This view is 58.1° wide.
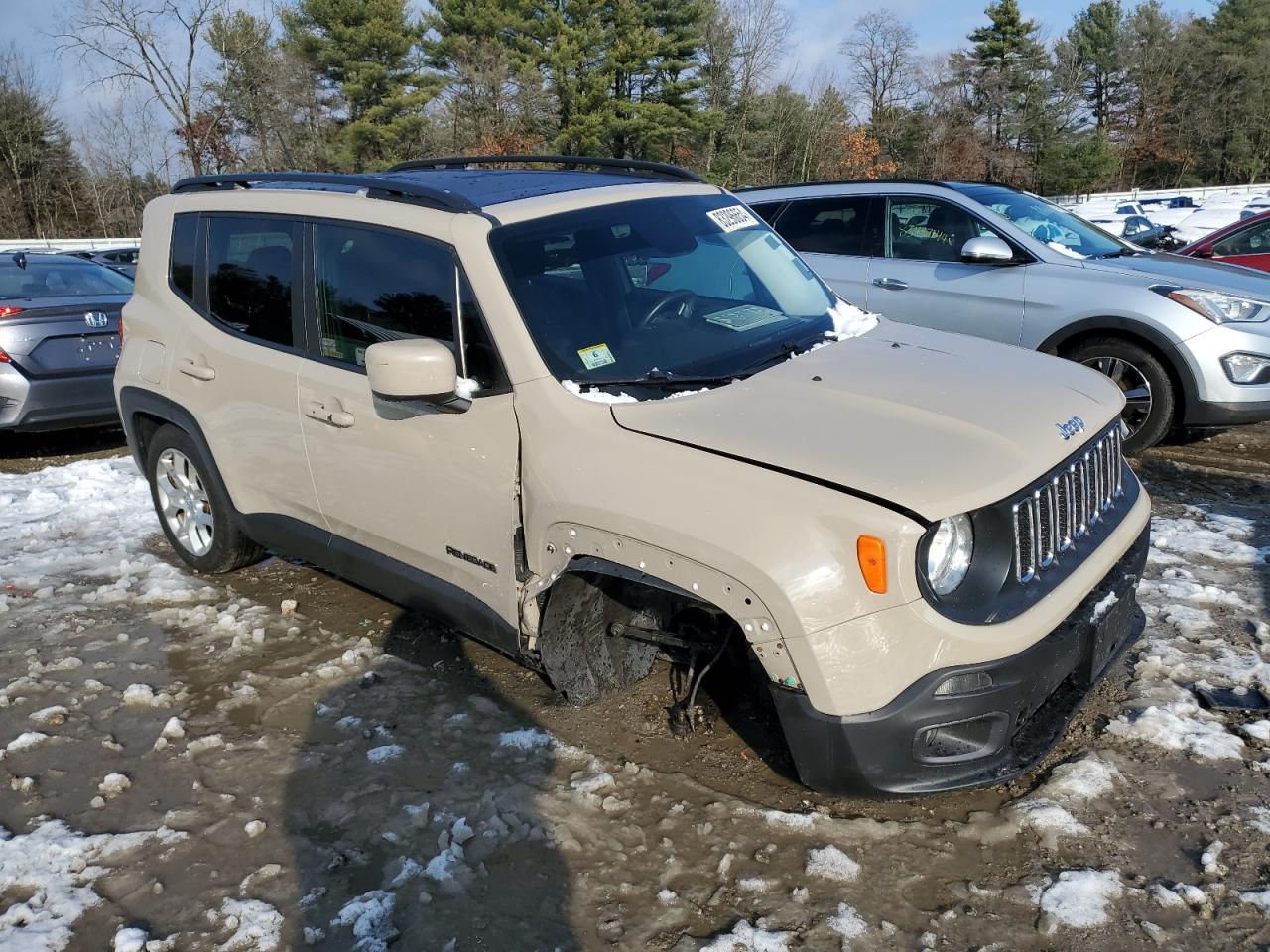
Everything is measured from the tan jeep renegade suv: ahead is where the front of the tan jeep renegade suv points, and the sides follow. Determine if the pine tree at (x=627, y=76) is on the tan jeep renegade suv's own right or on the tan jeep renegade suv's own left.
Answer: on the tan jeep renegade suv's own left

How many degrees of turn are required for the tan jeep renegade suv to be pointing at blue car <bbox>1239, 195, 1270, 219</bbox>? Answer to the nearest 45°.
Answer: approximately 90° to its left

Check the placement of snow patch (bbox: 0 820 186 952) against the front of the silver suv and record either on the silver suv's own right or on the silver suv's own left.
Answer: on the silver suv's own right

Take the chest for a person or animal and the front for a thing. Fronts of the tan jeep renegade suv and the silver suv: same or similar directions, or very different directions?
same or similar directions

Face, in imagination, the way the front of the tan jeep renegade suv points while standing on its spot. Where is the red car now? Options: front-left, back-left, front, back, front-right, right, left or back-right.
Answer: left

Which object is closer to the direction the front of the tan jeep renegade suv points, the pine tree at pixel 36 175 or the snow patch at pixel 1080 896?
the snow patch

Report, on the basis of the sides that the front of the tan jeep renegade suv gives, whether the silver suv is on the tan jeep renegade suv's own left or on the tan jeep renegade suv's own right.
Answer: on the tan jeep renegade suv's own left

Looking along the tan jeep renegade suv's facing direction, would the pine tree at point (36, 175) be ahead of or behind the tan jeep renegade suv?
behind

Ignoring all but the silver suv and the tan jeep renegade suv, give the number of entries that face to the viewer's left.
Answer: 0

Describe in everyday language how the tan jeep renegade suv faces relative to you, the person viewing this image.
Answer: facing the viewer and to the right of the viewer
